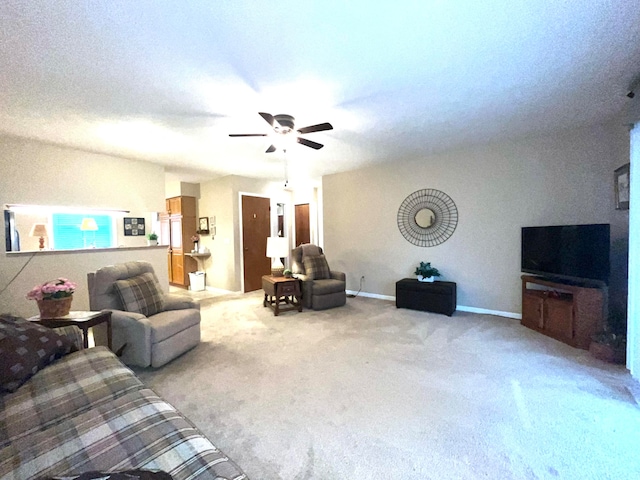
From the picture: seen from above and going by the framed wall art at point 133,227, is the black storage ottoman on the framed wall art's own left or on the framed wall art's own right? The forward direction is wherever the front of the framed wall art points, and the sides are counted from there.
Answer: on the framed wall art's own left

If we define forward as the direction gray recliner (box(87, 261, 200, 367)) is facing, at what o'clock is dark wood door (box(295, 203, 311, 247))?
The dark wood door is roughly at 9 o'clock from the gray recliner.

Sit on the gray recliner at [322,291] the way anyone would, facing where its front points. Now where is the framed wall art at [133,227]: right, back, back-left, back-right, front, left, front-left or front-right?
back-right

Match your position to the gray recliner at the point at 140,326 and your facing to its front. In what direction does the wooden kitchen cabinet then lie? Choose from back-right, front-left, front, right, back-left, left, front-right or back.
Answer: back-left

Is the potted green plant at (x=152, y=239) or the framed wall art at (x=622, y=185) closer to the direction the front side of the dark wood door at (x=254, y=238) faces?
the framed wall art

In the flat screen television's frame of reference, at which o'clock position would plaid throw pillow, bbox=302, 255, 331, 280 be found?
The plaid throw pillow is roughly at 1 o'clock from the flat screen television.

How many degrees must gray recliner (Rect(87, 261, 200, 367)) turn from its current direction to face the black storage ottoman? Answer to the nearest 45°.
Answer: approximately 45° to its left

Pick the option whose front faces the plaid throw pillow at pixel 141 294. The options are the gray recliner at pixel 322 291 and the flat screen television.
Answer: the flat screen television

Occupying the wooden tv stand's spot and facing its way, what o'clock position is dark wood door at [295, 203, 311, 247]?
The dark wood door is roughly at 2 o'clock from the wooden tv stand.

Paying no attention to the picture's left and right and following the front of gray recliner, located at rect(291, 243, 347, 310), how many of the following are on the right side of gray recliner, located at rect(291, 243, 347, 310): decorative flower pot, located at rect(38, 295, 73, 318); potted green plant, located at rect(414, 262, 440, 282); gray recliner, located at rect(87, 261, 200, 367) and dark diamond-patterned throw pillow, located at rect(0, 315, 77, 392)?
3
